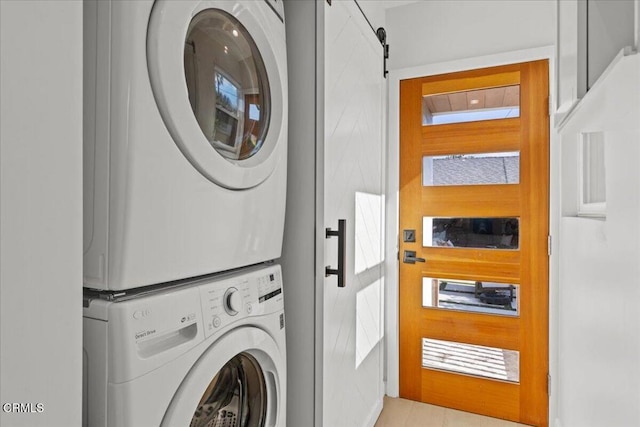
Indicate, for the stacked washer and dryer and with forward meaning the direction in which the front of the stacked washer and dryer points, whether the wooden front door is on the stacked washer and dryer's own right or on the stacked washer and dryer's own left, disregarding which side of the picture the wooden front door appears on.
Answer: on the stacked washer and dryer's own left

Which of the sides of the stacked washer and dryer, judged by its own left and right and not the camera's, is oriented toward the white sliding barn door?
left

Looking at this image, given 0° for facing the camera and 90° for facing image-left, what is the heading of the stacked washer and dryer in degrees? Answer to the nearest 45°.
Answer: approximately 315°

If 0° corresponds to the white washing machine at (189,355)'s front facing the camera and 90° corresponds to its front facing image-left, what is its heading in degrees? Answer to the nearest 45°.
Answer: approximately 315°
